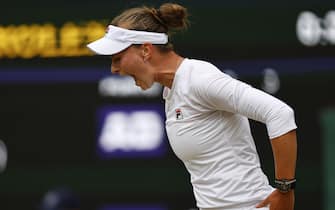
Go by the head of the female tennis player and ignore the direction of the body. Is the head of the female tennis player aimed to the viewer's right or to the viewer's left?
to the viewer's left

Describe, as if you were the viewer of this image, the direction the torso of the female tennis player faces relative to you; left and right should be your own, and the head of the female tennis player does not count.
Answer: facing to the left of the viewer
